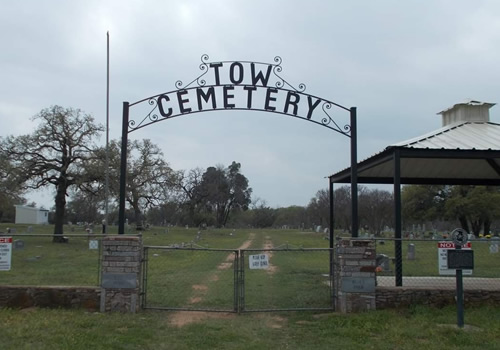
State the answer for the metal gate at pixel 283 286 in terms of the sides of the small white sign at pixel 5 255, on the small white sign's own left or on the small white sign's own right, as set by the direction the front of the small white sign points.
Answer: on the small white sign's own left

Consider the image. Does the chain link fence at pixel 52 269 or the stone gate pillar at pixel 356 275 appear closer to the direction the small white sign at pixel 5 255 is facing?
the stone gate pillar

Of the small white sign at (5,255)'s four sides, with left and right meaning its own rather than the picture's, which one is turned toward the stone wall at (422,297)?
left

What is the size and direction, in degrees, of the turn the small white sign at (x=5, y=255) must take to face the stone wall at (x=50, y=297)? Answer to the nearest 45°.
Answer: approximately 90° to its left

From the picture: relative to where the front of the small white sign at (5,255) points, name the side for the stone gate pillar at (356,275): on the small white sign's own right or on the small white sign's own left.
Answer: on the small white sign's own left

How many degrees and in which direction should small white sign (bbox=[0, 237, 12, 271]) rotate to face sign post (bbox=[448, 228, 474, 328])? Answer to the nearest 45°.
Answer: approximately 45° to its left

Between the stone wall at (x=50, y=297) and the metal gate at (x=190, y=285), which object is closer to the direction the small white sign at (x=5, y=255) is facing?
the stone wall

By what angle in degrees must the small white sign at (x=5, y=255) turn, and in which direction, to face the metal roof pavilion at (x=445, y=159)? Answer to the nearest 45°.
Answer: approximately 90° to its left

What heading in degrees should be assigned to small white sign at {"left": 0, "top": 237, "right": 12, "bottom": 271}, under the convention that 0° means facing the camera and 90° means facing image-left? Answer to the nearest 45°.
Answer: approximately 0°

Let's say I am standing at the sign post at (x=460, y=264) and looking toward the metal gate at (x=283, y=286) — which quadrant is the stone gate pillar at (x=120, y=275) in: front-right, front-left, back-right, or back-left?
front-left
